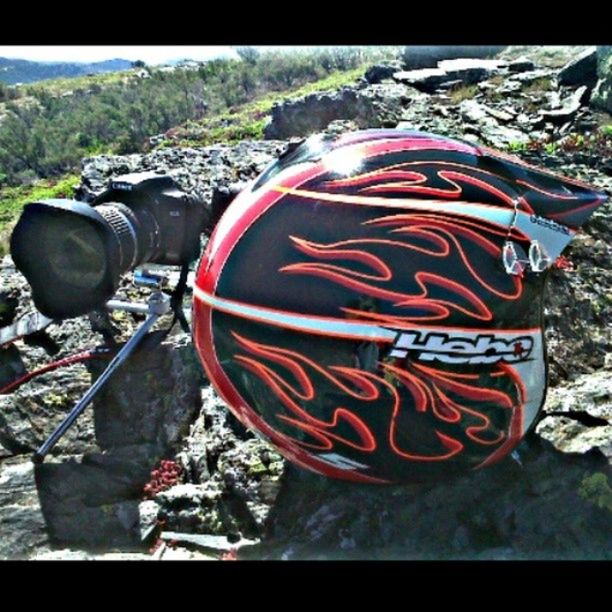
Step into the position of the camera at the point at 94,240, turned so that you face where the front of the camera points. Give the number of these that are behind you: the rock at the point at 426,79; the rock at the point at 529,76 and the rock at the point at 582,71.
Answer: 3

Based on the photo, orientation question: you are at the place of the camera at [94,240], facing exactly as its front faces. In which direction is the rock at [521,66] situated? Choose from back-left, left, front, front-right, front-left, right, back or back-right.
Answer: back

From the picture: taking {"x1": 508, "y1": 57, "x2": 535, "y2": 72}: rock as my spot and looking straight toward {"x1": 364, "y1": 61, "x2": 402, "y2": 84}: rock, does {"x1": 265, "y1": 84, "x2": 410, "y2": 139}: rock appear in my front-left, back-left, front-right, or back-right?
front-left

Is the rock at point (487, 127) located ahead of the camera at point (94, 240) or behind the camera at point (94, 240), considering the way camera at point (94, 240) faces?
behind

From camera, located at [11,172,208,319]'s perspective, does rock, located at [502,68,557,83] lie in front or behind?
behind

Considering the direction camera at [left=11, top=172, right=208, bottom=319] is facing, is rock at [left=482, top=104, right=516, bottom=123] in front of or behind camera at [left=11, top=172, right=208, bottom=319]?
behind

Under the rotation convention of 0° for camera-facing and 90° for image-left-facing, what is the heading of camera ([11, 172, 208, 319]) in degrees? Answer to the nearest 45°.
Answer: approximately 45°

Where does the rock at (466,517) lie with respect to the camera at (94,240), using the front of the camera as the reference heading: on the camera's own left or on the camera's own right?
on the camera's own left

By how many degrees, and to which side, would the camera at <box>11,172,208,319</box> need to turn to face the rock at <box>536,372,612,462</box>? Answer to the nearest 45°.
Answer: approximately 90° to its left
